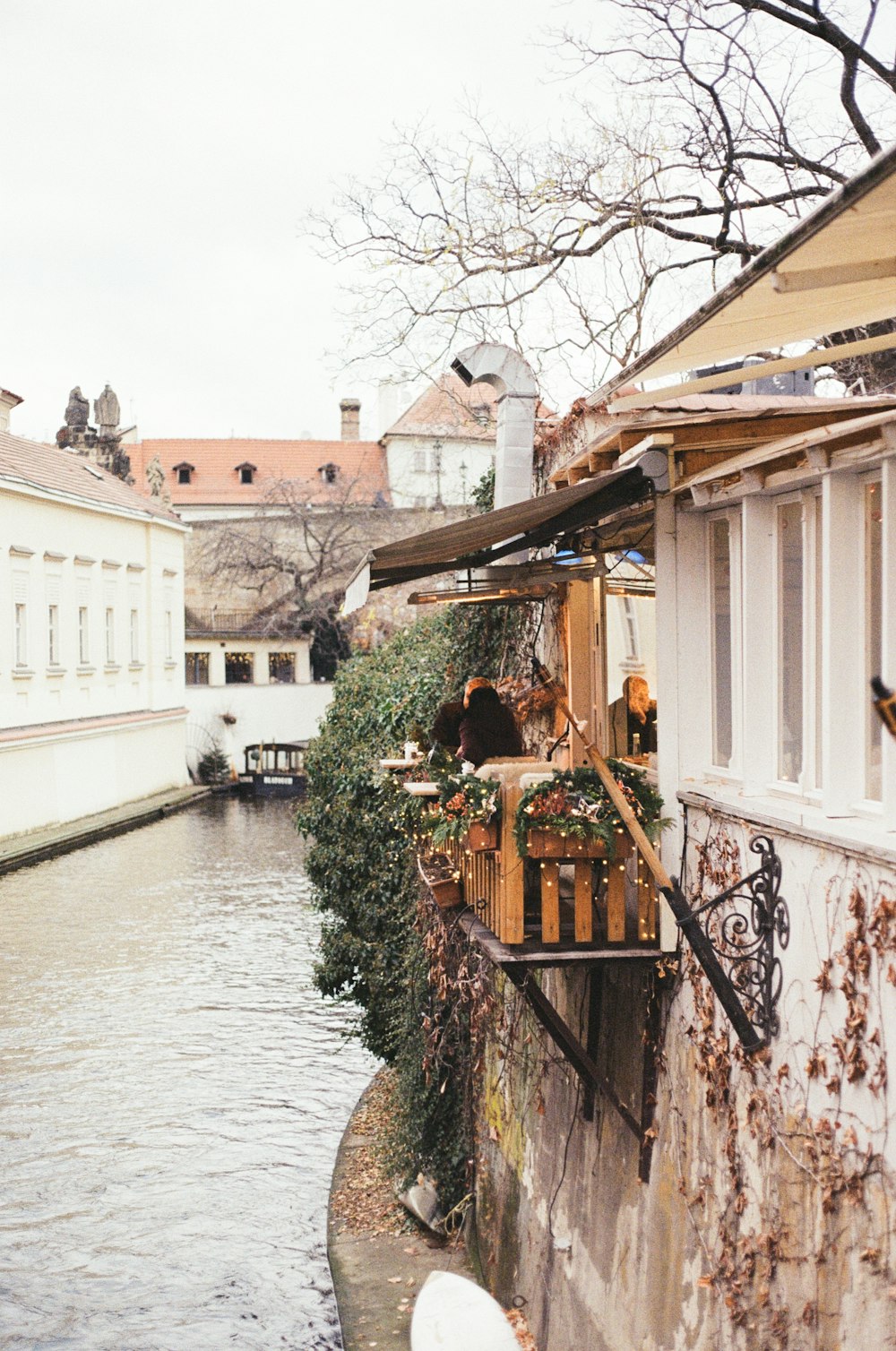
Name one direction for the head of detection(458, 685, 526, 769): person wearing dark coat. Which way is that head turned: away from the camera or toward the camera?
away from the camera
